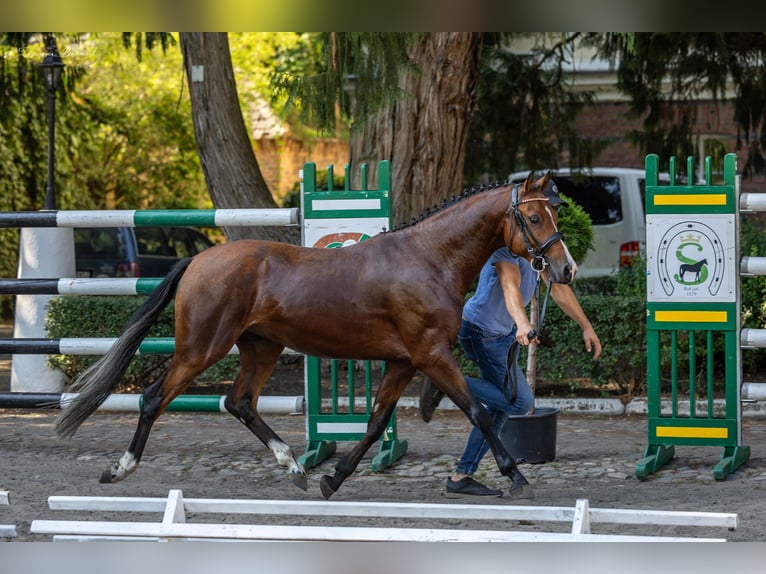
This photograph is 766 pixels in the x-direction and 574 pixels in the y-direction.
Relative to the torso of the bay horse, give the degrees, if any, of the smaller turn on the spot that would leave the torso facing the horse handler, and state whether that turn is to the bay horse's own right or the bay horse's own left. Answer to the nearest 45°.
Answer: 0° — it already faces them

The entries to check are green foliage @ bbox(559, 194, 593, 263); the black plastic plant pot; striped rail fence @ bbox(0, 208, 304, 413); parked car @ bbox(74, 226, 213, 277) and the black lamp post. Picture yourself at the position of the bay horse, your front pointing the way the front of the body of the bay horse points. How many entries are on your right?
0

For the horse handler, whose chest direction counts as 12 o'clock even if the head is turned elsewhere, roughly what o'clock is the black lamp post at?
The black lamp post is roughly at 8 o'clock from the horse handler.

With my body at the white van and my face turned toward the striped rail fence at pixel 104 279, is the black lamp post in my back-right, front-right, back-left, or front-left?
front-right

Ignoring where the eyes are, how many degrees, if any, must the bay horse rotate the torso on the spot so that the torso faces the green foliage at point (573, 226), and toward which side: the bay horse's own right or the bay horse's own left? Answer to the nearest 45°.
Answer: approximately 45° to the bay horse's own left

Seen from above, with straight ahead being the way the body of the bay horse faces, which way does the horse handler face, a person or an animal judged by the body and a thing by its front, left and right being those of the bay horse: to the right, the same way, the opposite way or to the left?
the same way

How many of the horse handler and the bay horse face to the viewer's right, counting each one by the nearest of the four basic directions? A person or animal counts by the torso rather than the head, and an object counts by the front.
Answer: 2

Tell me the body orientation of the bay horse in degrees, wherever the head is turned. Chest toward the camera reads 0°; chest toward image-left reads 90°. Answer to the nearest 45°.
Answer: approximately 270°

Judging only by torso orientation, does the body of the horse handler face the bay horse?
no

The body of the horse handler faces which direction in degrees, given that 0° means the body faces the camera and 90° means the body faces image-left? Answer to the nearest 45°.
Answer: approximately 270°

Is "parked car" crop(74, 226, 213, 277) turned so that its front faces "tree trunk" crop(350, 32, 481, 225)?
no
